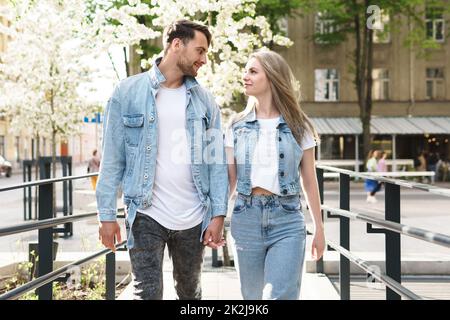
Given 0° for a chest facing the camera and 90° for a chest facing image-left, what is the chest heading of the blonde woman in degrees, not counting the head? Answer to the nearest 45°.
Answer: approximately 0°

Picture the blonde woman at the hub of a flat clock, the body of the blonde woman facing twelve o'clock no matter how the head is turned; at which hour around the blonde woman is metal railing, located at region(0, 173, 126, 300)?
The metal railing is roughly at 4 o'clock from the blonde woman.

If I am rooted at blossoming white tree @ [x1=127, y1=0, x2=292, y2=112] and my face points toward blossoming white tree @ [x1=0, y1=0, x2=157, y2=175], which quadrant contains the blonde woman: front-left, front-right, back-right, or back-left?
back-left

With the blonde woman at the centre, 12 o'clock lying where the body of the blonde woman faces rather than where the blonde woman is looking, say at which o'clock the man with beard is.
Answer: The man with beard is roughly at 2 o'clock from the blonde woman.

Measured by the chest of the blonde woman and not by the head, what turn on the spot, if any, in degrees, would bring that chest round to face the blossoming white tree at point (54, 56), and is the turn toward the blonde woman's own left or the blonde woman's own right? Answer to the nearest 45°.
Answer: approximately 135° to the blonde woman's own right

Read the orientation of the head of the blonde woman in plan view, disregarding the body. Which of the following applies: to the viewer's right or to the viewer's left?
to the viewer's left

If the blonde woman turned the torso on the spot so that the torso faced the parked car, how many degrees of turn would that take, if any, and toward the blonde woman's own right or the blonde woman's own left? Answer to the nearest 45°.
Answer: approximately 135° to the blonde woman's own right

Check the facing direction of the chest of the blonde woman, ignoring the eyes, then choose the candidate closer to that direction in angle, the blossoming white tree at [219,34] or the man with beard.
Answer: the man with beard

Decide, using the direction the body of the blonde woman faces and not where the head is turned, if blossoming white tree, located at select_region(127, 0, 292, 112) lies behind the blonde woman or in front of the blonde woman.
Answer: behind

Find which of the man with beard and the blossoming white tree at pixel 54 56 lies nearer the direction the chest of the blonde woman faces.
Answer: the man with beard

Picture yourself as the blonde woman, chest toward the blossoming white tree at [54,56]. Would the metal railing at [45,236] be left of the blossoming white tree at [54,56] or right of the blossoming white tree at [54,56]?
left
